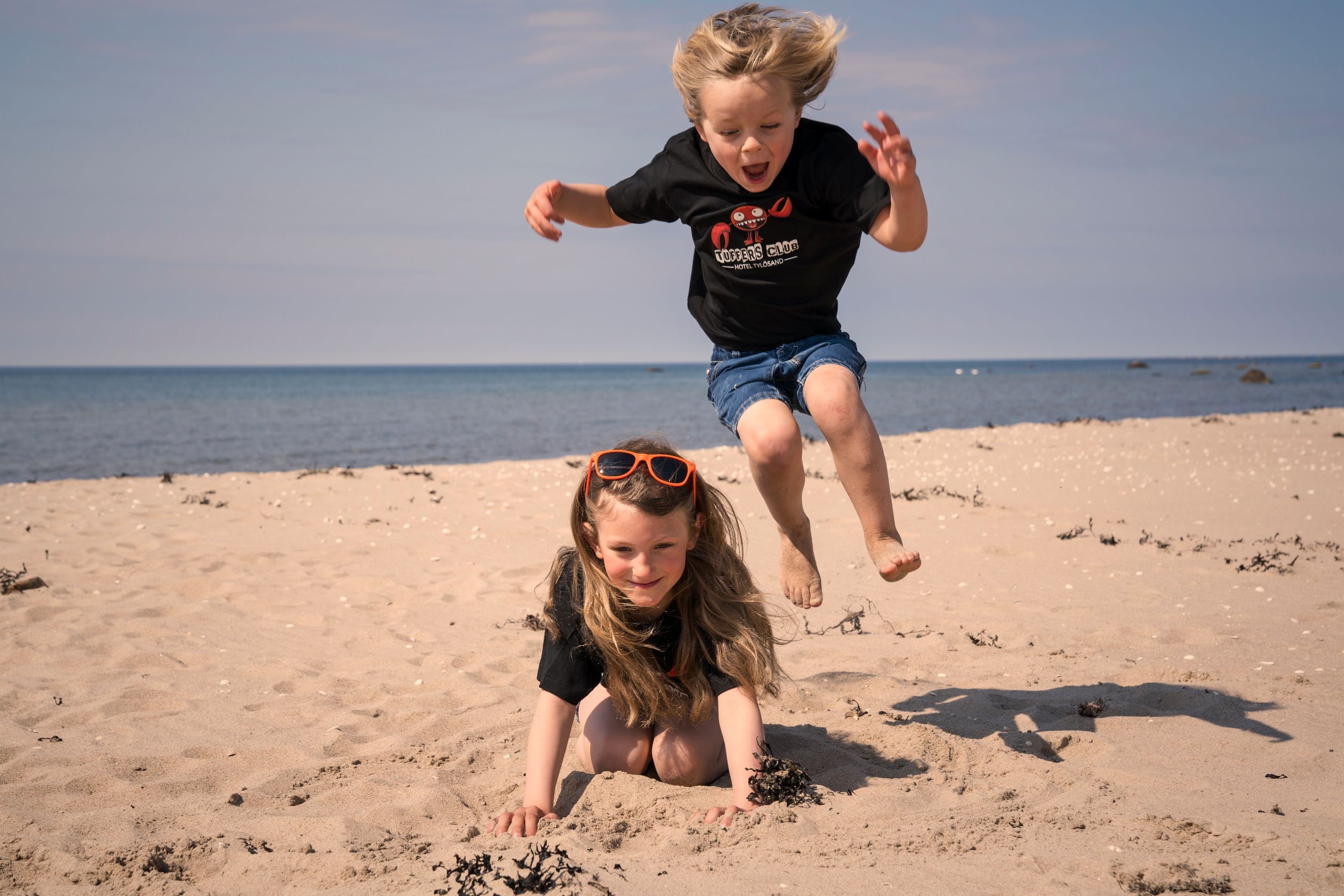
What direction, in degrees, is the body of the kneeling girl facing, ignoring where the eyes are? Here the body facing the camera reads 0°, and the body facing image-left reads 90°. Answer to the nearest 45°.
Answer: approximately 0°

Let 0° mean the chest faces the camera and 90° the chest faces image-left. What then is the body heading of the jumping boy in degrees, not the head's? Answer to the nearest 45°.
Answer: approximately 0°

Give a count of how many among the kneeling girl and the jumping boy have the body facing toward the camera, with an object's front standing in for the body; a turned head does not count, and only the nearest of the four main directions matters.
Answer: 2

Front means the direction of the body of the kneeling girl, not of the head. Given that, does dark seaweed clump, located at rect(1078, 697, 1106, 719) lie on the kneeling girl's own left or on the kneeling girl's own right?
on the kneeling girl's own left

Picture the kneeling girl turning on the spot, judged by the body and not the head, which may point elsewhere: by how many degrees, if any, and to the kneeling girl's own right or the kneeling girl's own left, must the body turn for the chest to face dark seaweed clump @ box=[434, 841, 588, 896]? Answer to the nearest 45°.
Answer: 0° — they already face it
